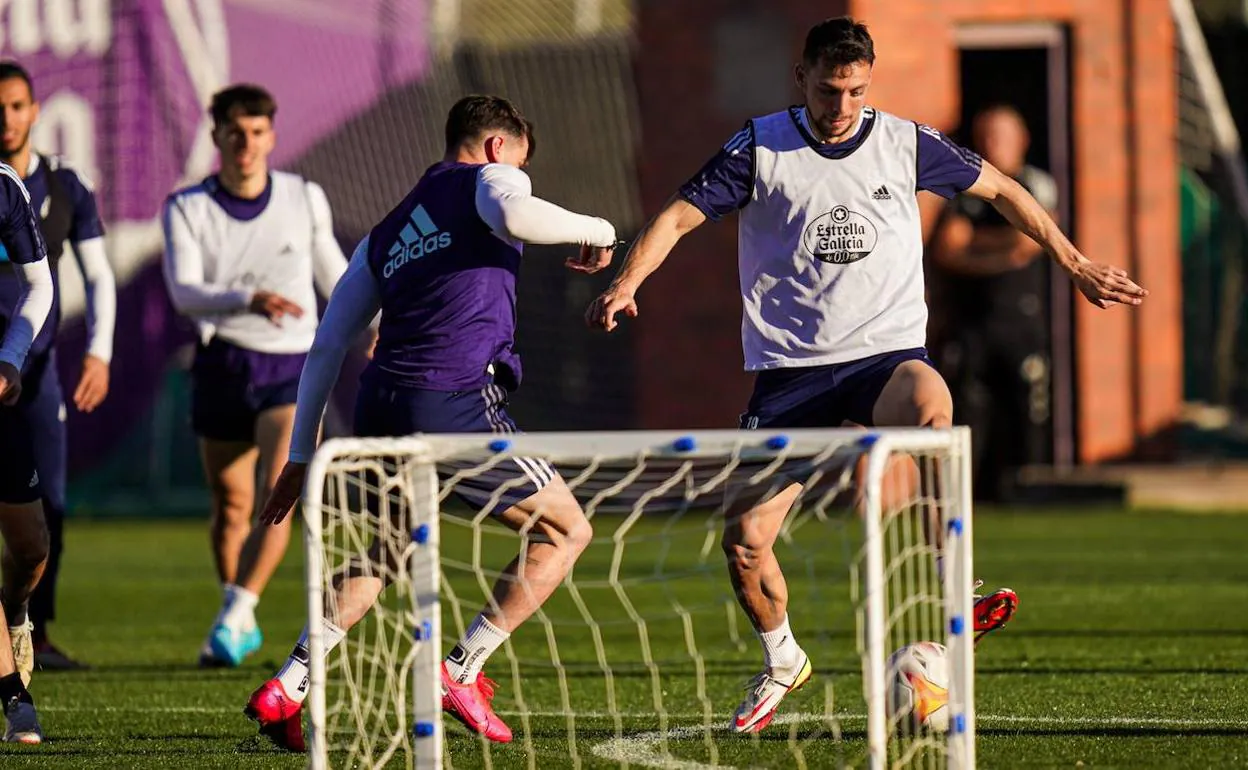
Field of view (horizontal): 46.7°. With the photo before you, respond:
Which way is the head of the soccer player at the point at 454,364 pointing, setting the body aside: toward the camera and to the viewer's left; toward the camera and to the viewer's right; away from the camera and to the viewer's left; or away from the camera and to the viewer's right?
away from the camera and to the viewer's right

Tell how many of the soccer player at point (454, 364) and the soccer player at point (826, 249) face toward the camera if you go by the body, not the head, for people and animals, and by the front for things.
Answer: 1

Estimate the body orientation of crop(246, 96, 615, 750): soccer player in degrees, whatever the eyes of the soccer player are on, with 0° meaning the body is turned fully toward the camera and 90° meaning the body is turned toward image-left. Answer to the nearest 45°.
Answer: approximately 225°

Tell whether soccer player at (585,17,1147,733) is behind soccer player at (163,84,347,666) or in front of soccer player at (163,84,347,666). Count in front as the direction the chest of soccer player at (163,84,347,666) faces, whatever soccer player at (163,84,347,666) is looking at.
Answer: in front

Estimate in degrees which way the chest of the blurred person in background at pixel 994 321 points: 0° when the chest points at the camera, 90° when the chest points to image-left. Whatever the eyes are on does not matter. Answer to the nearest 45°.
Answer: approximately 0°

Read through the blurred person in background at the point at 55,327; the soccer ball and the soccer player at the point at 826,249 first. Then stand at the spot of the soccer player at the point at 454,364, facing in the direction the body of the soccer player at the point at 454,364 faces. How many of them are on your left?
1
